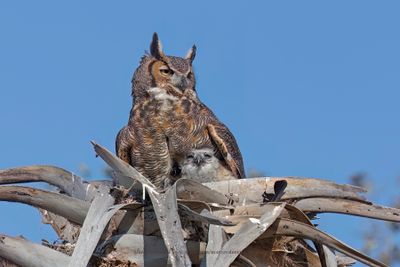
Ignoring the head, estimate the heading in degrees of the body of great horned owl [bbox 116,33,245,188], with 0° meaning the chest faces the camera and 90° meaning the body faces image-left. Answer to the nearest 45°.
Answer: approximately 0°

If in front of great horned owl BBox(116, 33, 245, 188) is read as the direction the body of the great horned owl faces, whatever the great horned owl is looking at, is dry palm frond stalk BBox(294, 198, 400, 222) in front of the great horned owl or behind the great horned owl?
in front
